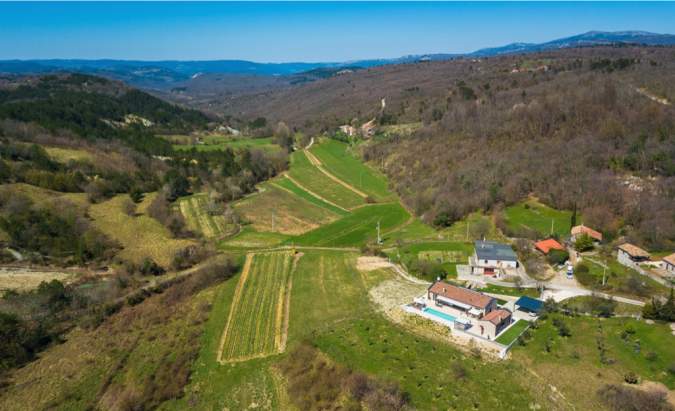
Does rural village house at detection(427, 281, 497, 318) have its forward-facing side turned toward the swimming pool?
yes

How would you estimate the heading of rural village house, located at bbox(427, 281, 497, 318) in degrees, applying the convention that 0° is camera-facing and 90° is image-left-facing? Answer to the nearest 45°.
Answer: approximately 45°

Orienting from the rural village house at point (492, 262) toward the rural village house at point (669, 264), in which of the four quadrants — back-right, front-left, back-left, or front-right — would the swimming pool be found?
back-right

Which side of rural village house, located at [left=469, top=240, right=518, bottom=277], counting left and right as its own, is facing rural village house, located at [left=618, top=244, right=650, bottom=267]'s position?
left

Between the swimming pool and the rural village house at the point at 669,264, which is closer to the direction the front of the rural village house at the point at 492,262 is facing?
the swimming pool
